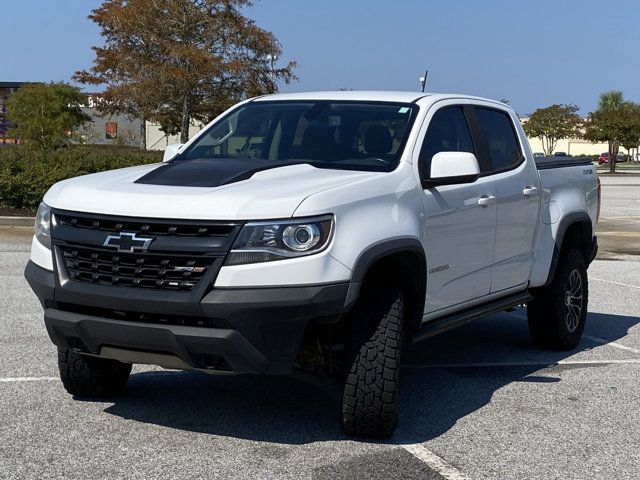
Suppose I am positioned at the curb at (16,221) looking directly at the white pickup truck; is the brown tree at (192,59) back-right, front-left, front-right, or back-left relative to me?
back-left

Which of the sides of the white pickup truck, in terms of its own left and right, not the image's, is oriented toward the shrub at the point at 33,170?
right

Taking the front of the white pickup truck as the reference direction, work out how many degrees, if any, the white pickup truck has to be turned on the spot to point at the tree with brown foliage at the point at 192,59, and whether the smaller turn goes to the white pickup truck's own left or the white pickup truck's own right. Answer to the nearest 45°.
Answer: approximately 135° to the white pickup truck's own right

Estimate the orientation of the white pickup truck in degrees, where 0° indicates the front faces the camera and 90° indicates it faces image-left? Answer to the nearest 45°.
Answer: approximately 45°

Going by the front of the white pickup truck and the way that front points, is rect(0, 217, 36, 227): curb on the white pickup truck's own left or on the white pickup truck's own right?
on the white pickup truck's own right
